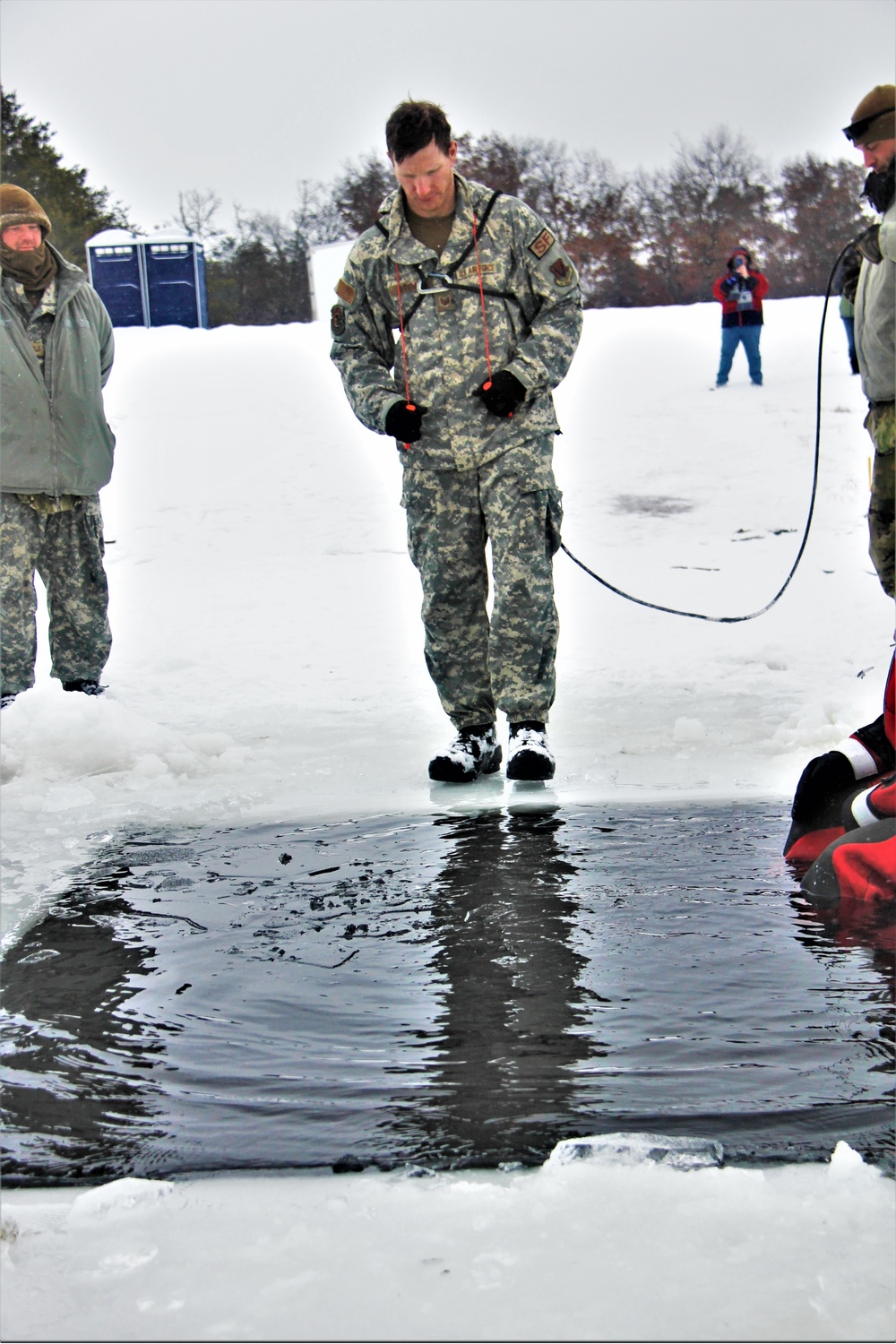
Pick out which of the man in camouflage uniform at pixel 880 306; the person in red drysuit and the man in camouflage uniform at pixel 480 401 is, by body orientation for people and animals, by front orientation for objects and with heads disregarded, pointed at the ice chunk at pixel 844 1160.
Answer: the man in camouflage uniform at pixel 480 401

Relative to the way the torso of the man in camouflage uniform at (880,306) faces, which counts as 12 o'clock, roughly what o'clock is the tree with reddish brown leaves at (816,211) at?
The tree with reddish brown leaves is roughly at 3 o'clock from the man in camouflage uniform.

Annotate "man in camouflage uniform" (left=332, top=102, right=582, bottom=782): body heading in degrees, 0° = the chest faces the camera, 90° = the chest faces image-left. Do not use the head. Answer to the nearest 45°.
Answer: approximately 0°

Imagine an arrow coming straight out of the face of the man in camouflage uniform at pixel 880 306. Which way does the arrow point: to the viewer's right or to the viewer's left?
to the viewer's left

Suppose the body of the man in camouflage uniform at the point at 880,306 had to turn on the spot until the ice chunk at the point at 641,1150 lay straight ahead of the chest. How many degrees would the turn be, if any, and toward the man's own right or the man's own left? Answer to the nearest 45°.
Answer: approximately 90° to the man's own left

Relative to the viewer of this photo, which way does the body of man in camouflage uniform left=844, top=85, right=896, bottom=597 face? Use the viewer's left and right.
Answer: facing to the left of the viewer

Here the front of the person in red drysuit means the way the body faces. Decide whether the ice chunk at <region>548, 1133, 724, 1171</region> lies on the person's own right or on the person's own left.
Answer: on the person's own left

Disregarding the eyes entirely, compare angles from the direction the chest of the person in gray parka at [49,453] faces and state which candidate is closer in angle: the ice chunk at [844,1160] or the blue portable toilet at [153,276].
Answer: the ice chunk

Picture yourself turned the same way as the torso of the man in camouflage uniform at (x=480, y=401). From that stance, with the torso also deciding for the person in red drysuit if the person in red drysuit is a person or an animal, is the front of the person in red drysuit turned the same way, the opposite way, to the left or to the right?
to the right

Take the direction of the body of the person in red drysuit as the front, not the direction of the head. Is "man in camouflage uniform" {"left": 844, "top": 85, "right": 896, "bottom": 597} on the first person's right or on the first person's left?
on the first person's right

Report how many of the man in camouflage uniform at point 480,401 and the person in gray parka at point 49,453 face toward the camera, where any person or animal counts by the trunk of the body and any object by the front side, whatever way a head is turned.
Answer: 2

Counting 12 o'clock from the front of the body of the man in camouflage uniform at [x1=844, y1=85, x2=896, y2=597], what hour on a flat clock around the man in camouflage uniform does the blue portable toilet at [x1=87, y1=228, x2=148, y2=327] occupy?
The blue portable toilet is roughly at 2 o'clock from the man in camouflage uniform.

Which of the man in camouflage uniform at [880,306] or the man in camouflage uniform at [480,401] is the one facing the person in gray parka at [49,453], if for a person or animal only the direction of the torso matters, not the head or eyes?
the man in camouflage uniform at [880,306]

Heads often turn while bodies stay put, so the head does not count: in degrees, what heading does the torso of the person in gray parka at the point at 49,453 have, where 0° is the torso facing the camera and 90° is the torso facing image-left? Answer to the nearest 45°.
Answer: approximately 0°

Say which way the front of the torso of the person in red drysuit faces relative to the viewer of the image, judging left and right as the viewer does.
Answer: facing to the left of the viewer

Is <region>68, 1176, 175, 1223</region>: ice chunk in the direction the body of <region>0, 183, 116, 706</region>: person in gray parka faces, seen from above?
yes
